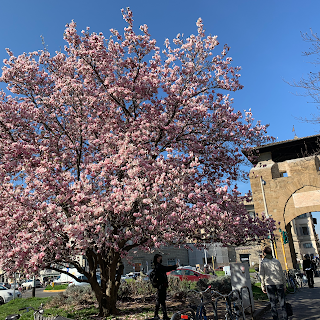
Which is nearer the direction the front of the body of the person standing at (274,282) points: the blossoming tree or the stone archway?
the stone archway

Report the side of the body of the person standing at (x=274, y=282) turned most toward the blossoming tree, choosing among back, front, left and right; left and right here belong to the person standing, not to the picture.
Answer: left

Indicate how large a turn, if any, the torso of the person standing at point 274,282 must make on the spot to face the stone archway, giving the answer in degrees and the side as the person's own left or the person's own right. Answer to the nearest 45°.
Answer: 0° — they already face it

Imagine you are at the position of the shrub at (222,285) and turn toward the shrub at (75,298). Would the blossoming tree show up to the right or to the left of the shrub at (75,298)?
left

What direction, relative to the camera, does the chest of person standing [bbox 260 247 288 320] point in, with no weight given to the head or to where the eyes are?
away from the camera
